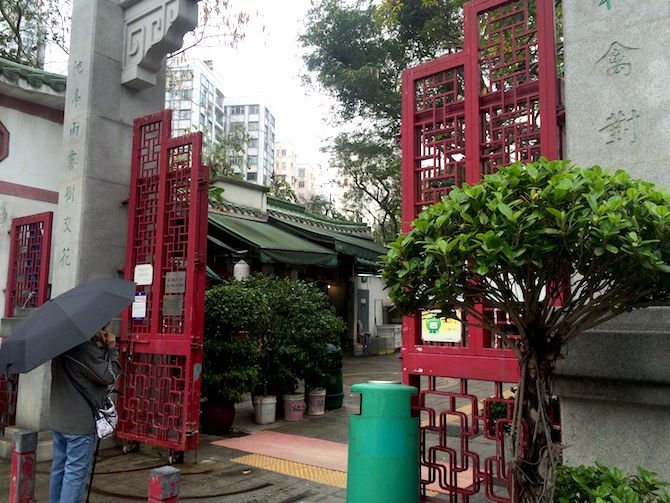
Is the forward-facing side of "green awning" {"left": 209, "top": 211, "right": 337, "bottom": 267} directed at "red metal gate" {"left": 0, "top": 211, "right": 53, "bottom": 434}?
no

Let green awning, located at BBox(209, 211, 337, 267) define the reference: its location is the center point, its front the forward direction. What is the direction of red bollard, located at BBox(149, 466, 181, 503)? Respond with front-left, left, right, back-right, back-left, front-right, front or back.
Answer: front-right

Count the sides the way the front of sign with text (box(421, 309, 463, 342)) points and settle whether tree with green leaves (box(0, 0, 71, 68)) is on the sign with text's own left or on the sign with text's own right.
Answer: on the sign with text's own right

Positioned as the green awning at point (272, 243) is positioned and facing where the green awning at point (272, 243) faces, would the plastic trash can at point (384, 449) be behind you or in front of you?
in front

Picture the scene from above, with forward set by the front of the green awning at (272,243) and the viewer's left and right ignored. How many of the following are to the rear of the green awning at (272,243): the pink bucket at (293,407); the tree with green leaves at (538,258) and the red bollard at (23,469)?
0

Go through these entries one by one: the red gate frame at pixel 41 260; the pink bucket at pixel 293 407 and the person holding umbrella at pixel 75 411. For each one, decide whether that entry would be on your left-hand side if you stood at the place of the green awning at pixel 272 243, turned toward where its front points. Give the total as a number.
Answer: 0

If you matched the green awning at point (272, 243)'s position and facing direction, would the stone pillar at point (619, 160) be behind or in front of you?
in front

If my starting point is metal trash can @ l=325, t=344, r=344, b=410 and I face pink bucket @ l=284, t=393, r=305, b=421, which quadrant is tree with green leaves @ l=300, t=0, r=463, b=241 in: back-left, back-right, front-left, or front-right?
back-right

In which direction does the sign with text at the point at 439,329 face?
toward the camera

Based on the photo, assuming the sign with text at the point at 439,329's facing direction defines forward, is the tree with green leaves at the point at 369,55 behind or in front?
behind

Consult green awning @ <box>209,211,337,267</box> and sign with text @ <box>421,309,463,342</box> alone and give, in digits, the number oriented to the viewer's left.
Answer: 0

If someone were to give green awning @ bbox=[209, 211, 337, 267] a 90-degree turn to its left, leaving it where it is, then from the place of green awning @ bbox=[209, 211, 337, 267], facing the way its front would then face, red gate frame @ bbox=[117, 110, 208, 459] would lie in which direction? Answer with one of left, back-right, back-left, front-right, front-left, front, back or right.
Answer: back-right

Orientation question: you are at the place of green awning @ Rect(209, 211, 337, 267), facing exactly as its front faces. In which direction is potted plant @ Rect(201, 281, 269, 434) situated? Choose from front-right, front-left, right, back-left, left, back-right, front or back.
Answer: front-right

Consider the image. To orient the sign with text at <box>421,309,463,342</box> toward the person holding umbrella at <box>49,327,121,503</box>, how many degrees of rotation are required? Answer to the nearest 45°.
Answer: approximately 90° to its right

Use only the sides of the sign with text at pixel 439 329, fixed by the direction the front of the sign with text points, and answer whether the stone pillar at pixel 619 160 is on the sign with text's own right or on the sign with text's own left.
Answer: on the sign with text's own left

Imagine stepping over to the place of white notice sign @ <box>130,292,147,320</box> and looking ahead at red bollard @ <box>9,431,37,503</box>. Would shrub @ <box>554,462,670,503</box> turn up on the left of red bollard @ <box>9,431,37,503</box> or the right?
left
